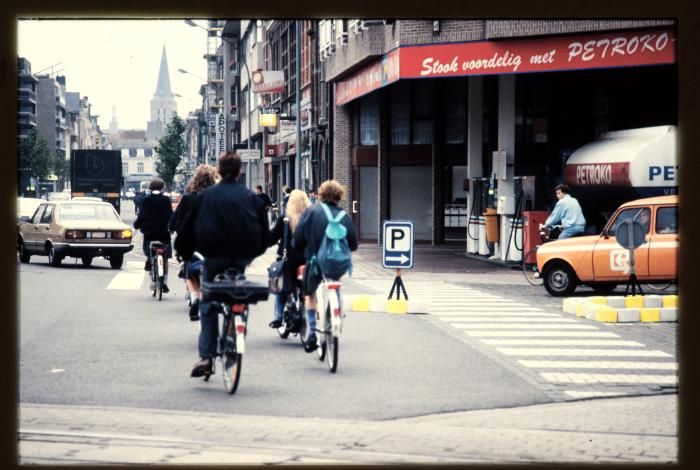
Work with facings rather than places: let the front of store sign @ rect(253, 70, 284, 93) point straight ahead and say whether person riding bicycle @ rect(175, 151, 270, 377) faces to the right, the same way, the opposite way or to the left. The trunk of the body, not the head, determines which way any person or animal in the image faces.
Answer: the opposite way

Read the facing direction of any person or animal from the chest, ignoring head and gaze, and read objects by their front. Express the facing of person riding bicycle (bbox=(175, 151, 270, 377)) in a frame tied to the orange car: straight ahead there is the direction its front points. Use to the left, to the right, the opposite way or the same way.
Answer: to the right

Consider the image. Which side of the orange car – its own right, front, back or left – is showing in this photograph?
left

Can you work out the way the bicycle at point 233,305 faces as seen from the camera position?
facing away from the viewer

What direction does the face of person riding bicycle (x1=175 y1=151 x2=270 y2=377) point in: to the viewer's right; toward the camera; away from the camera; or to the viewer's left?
away from the camera

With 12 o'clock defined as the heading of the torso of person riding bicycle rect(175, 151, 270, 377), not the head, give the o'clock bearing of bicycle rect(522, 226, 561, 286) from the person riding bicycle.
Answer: The bicycle is roughly at 1 o'clock from the person riding bicycle.

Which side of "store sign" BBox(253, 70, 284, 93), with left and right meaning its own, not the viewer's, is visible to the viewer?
front

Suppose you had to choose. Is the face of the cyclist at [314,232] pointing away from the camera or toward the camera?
away from the camera

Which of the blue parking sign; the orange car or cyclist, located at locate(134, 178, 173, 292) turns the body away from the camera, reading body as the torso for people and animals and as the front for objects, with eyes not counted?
the cyclist

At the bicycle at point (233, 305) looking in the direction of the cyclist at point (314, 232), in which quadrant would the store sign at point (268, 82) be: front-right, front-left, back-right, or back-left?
front-left

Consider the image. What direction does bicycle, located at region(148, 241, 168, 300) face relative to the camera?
away from the camera

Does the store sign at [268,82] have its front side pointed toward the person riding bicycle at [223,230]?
yes

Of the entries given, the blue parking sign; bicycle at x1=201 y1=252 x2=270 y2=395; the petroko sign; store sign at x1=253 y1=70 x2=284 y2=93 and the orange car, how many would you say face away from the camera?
1

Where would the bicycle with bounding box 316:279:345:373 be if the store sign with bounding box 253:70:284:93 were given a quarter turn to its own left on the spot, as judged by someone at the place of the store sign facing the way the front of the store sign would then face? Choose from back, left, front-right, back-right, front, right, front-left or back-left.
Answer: right

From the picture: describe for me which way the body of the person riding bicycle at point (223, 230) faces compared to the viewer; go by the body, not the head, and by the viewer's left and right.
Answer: facing away from the viewer

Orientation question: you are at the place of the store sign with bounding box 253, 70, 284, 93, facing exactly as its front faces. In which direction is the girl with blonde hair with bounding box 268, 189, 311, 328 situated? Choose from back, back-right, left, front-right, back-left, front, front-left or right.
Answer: front

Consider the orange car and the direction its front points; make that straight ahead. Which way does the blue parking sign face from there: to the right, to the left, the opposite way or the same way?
to the left

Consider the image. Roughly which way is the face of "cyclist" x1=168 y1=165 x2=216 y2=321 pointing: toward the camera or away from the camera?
away from the camera

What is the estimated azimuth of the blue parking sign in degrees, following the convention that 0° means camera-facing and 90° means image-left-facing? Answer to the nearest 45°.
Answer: approximately 0°

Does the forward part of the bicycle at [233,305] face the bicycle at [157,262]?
yes
